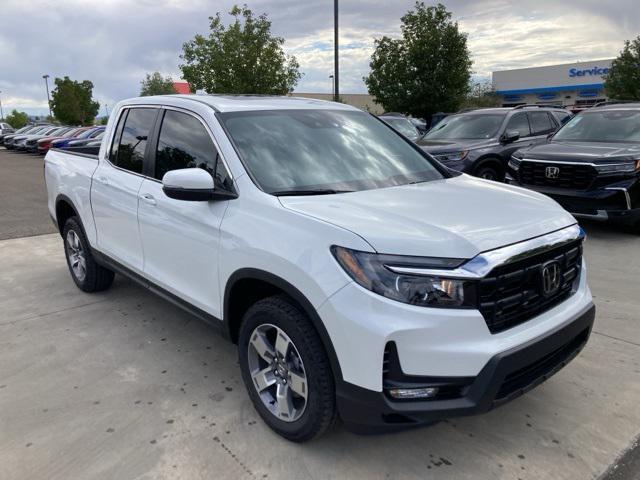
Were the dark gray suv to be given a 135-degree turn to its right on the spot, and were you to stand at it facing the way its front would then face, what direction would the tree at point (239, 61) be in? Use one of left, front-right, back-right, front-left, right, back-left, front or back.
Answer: front-left

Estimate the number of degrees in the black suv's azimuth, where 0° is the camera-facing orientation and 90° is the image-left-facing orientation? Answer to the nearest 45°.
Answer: approximately 45°

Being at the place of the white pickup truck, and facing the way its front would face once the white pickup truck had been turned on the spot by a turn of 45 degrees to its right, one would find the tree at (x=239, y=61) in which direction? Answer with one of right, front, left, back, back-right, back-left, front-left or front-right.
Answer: back

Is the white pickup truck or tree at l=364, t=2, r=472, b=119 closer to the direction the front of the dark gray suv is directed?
the white pickup truck

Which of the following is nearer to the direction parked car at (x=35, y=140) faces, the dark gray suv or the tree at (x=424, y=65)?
the dark gray suv

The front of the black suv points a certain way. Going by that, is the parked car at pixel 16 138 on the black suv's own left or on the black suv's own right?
on the black suv's own right

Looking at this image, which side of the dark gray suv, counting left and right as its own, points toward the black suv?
left

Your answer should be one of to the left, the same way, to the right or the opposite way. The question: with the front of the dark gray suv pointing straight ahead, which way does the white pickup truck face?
to the left

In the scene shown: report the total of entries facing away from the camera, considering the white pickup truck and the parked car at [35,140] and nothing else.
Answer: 0

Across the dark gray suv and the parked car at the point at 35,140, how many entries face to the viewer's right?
0

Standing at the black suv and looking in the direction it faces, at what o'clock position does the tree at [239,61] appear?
The tree is roughly at 3 o'clock from the black suv.

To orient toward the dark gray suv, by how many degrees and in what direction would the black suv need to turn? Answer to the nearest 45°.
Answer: approximately 90° to its right

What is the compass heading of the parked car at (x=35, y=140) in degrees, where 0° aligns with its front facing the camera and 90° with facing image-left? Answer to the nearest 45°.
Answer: approximately 45°

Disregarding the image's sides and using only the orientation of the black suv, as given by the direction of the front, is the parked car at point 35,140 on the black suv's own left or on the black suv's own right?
on the black suv's own right
